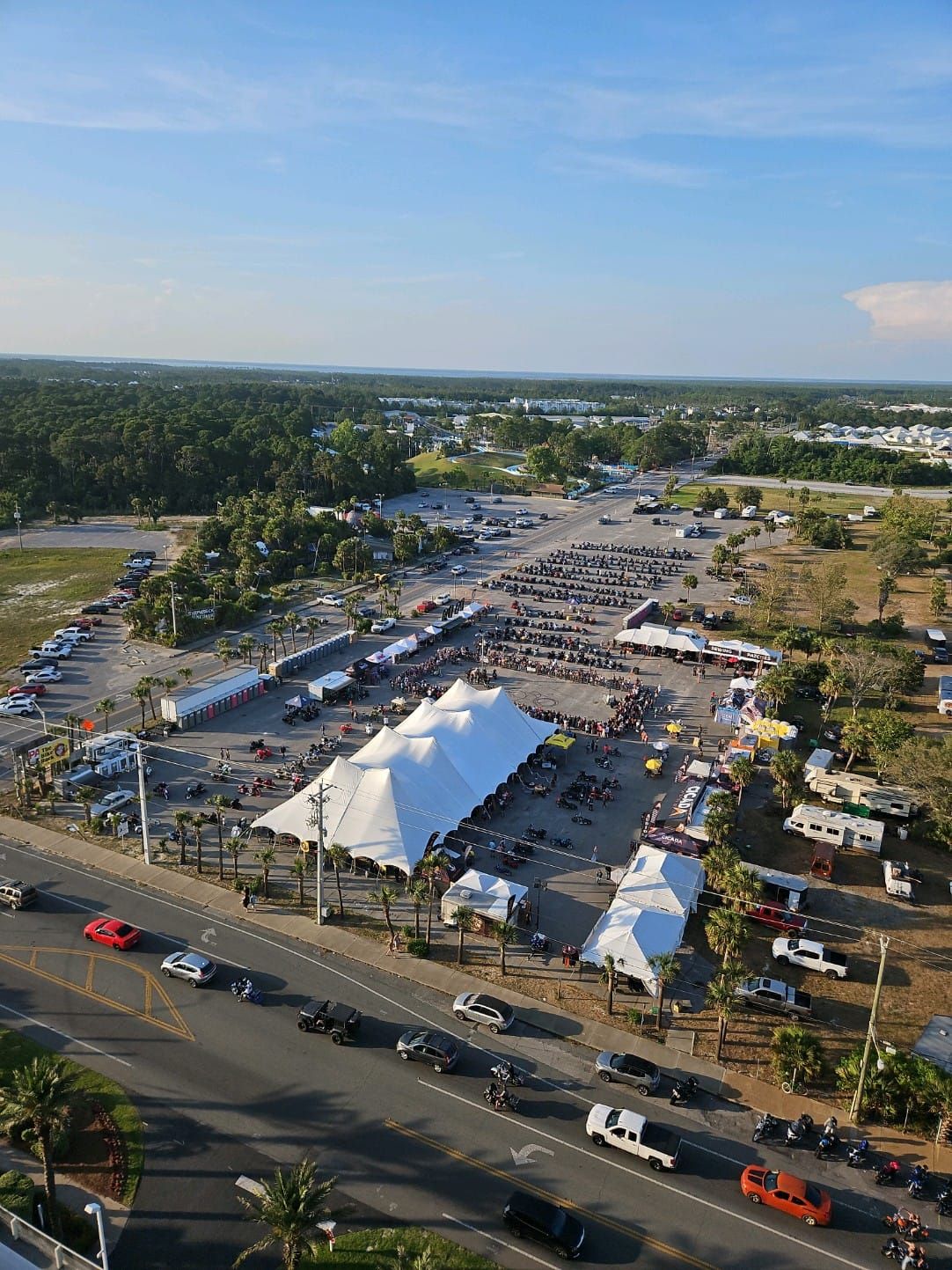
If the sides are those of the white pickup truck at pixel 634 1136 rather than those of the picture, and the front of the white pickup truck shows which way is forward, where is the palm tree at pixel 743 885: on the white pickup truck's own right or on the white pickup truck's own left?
on the white pickup truck's own right

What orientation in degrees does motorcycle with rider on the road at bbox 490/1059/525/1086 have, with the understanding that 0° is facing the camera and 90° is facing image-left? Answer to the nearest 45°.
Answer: approximately 135°

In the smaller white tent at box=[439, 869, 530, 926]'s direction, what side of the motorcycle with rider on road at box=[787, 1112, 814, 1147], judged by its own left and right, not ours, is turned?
right

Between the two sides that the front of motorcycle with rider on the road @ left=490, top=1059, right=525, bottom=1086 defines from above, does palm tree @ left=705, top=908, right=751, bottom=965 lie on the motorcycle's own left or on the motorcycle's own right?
on the motorcycle's own right

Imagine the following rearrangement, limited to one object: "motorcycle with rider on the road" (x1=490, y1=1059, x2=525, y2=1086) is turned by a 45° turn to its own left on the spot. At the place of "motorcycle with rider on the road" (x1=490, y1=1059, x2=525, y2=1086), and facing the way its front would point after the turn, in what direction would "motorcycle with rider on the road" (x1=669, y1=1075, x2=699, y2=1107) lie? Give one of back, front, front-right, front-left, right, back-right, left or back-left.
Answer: back

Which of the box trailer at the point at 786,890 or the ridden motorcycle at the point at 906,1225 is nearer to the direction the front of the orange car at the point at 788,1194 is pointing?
the box trailer

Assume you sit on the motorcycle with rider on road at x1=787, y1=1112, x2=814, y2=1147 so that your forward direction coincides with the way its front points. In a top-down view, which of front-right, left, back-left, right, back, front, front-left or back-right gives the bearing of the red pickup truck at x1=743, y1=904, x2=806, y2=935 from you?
back-right

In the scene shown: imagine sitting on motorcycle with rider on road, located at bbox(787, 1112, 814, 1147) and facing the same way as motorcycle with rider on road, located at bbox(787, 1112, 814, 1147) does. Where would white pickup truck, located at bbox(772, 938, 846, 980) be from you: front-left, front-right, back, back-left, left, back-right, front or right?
back-right
